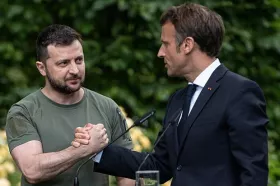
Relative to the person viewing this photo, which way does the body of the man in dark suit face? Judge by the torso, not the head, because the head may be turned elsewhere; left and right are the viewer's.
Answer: facing the viewer and to the left of the viewer

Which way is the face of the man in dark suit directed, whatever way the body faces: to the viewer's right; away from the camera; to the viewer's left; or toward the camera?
to the viewer's left
